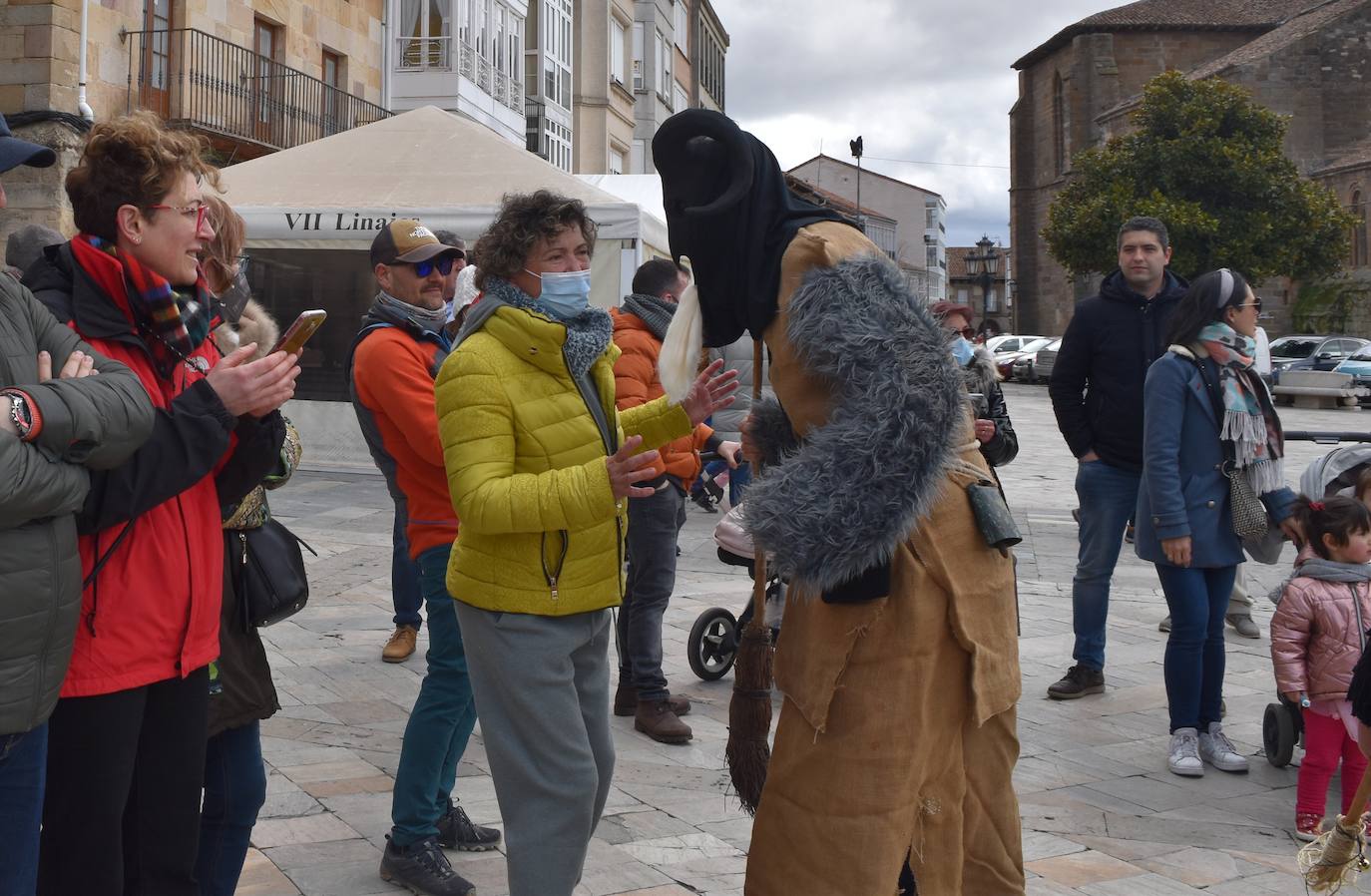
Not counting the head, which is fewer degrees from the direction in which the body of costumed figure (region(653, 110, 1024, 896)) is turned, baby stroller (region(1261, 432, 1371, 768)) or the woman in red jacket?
the woman in red jacket

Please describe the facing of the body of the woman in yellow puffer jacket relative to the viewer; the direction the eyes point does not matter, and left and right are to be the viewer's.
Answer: facing the viewer and to the right of the viewer

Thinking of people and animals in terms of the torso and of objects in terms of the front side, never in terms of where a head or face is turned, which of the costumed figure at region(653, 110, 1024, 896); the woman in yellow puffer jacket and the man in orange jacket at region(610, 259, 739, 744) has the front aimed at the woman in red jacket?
the costumed figure

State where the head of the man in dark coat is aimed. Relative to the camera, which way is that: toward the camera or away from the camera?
toward the camera

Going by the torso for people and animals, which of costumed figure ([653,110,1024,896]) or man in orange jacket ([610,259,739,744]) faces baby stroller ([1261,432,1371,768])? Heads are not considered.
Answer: the man in orange jacket

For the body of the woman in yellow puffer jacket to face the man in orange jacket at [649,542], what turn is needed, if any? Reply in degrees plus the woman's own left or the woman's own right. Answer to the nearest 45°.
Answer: approximately 135° to the woman's own left

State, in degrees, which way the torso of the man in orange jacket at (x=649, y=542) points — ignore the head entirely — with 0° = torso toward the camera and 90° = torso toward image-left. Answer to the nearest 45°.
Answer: approximately 270°

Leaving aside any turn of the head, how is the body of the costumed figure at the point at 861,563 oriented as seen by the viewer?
to the viewer's left
